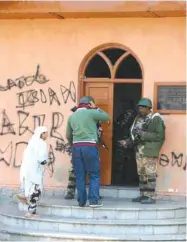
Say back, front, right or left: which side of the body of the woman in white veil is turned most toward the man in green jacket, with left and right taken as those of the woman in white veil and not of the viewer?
front

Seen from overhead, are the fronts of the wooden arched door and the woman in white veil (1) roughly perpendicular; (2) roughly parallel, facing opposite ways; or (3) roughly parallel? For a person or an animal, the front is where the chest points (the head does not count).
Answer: roughly perpendicular

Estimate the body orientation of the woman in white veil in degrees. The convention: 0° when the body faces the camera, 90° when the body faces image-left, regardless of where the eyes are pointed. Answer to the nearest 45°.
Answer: approximately 270°

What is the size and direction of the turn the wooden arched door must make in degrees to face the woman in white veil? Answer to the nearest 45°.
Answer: approximately 45° to its right

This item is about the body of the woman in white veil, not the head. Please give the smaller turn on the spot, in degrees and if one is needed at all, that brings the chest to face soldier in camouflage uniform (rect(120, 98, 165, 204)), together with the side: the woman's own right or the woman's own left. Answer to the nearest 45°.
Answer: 0° — they already face them

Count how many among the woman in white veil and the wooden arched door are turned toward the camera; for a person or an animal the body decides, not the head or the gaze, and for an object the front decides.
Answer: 1

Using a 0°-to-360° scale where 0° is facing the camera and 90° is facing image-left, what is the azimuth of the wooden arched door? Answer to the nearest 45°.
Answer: approximately 0°

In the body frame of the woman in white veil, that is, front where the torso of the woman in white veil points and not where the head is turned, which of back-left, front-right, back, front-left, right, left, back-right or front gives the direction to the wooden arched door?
front-left
